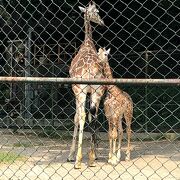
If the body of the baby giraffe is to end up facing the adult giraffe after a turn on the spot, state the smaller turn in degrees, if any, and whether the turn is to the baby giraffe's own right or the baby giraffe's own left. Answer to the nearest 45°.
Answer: approximately 45° to the baby giraffe's own right

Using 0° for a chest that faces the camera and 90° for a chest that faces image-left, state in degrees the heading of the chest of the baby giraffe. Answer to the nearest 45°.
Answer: approximately 45°
